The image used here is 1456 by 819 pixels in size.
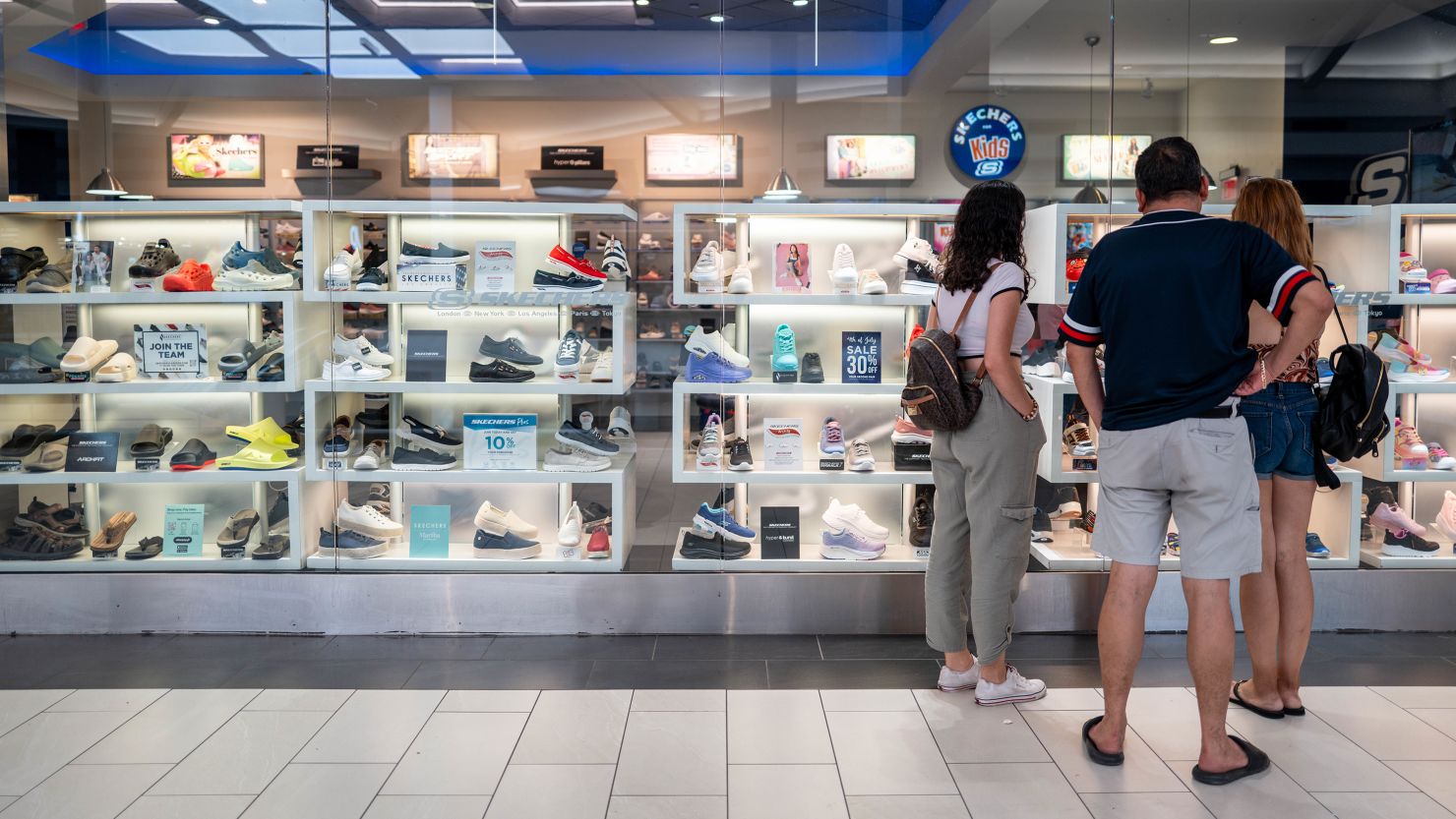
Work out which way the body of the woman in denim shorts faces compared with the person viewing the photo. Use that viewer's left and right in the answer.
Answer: facing away from the viewer and to the left of the viewer

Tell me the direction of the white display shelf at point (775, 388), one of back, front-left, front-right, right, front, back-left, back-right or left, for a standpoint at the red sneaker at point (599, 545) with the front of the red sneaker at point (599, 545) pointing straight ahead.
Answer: left

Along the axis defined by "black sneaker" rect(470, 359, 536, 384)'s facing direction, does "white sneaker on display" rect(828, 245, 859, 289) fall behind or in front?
in front

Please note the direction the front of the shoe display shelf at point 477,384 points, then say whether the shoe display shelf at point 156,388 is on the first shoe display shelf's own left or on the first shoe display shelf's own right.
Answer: on the first shoe display shelf's own right

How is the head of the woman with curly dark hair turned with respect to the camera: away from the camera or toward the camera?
away from the camera

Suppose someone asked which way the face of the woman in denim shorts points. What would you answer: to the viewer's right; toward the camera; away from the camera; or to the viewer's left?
away from the camera

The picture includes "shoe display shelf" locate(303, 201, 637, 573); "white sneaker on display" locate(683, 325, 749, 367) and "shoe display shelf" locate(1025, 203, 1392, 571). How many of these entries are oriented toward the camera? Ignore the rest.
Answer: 2

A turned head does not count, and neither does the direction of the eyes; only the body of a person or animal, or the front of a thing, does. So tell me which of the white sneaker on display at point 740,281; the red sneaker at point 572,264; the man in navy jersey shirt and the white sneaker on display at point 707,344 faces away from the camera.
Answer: the man in navy jersey shirt

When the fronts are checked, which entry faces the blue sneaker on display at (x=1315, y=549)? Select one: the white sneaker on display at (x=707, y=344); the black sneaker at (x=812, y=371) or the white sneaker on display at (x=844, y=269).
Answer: the white sneaker on display at (x=707, y=344)

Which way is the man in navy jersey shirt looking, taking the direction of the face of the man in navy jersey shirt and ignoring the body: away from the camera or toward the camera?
away from the camera

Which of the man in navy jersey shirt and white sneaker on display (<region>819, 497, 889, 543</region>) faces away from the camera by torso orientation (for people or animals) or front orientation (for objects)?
the man in navy jersey shirt

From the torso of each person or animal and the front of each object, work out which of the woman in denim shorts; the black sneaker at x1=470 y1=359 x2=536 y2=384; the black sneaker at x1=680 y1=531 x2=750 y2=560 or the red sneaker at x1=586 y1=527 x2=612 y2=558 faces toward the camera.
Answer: the red sneaker

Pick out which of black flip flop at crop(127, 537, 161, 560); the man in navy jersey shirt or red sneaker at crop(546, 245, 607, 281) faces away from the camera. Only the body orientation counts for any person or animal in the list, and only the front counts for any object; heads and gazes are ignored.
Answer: the man in navy jersey shirt
